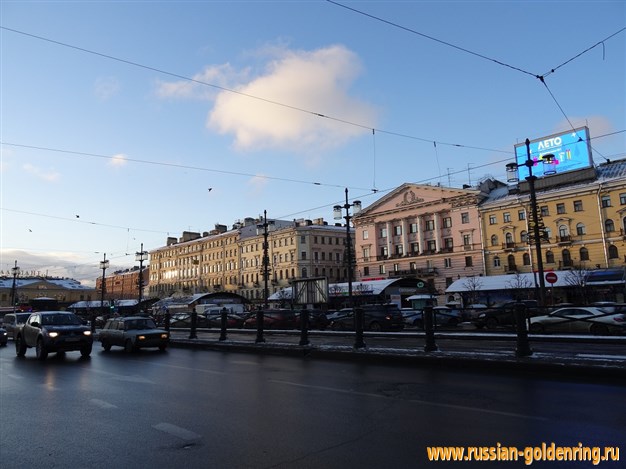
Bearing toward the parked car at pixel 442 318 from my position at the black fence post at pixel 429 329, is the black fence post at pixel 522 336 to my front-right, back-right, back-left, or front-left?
back-right

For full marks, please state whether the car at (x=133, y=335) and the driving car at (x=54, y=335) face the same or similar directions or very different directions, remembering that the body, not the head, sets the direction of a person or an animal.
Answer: same or similar directions

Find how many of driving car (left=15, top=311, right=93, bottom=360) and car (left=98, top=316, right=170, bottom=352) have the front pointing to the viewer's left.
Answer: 0

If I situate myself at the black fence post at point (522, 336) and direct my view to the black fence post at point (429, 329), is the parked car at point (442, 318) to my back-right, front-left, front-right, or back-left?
front-right

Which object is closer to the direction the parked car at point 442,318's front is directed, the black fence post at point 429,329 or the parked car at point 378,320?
the parked car

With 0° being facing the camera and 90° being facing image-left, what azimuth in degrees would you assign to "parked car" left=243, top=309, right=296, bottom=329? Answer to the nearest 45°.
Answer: approximately 90°

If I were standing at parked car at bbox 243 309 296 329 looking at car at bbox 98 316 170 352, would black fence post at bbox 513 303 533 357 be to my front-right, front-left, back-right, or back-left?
front-left

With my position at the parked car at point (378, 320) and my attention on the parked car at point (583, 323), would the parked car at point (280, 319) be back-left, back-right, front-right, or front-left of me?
back-right

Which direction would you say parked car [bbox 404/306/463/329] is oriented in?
to the viewer's left

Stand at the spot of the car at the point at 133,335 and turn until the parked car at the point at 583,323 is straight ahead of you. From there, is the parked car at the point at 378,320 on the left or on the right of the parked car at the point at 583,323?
left
